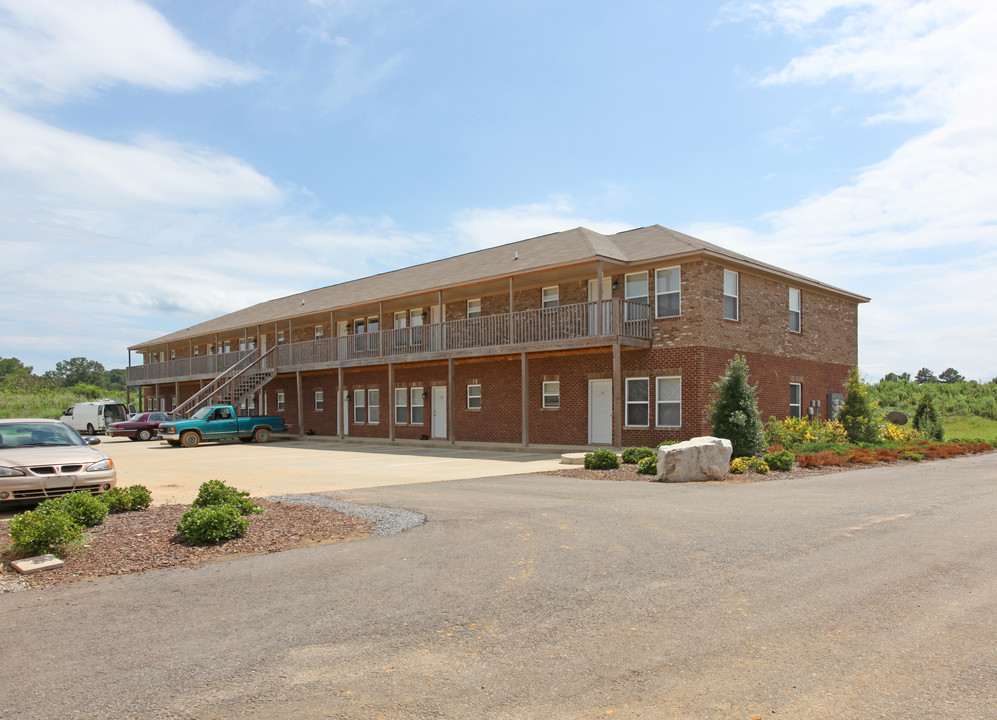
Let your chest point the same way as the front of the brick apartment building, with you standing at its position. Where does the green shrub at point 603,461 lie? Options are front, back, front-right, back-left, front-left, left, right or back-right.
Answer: front-left

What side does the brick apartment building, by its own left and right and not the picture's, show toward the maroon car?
right

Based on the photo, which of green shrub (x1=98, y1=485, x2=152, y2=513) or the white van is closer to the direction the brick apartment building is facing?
the green shrub

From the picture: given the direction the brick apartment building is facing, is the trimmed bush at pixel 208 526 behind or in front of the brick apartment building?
in front

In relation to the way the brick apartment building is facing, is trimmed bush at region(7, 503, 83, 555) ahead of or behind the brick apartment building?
ahead

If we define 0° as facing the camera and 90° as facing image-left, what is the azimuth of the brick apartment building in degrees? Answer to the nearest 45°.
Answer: approximately 45°

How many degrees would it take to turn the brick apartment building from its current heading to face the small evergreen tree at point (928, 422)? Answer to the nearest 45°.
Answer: approximately 135° to its left

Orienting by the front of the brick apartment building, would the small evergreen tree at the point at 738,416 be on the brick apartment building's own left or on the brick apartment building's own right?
on the brick apartment building's own left

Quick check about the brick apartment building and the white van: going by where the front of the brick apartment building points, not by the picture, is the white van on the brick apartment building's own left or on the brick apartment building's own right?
on the brick apartment building's own right

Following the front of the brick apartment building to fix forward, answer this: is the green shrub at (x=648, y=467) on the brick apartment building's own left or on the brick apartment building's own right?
on the brick apartment building's own left

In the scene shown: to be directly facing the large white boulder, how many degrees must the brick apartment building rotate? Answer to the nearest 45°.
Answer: approximately 45° to its left
